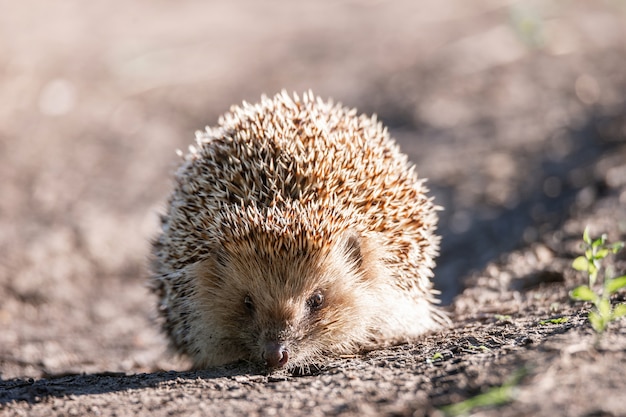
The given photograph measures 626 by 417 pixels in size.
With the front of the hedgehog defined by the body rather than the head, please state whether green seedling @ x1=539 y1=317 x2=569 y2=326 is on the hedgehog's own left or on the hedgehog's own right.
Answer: on the hedgehog's own left

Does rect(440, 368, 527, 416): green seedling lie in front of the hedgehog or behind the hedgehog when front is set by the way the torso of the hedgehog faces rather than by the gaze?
in front

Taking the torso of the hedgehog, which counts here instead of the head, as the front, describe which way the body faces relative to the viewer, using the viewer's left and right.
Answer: facing the viewer

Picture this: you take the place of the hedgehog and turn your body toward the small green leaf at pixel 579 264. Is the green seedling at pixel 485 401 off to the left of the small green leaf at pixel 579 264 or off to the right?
right

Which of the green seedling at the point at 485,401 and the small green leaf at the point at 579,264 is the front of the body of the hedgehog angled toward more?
the green seedling
